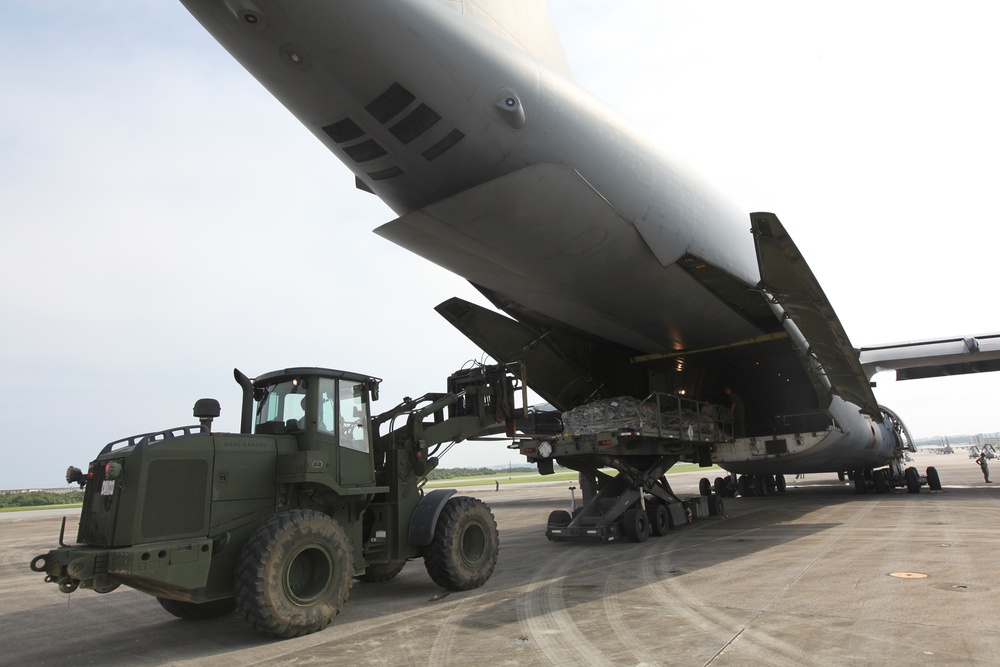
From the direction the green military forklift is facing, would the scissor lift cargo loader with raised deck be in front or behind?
in front

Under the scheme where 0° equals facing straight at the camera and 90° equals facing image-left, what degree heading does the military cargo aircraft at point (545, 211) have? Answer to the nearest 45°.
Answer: approximately 225°

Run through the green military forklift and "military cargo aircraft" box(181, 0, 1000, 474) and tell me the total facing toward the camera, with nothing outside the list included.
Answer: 0

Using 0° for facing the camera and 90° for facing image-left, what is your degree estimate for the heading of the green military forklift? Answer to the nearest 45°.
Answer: approximately 225°
